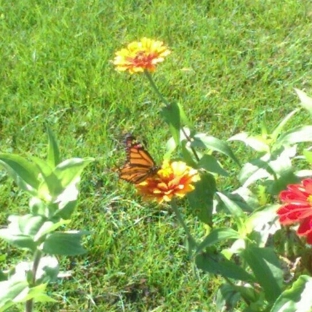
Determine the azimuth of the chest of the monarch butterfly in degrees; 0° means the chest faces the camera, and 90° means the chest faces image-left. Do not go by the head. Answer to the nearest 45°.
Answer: approximately 270°

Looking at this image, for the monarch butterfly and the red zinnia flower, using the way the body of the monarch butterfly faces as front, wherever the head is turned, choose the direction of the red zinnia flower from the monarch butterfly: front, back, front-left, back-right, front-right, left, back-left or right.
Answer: front-right

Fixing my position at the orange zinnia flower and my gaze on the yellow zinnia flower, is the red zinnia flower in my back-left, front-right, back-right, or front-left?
back-right
